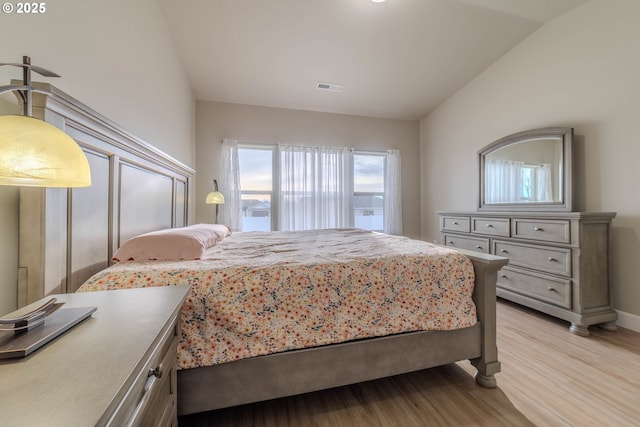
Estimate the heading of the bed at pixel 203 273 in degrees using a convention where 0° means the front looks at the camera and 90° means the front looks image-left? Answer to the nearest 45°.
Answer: approximately 270°

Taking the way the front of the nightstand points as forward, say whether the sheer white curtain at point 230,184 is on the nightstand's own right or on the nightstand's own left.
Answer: on the nightstand's own left

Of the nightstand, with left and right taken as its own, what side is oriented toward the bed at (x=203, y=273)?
left

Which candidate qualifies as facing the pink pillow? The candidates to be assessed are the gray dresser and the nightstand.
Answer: the gray dresser

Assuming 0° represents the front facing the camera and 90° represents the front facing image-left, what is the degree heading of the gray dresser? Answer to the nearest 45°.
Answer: approximately 45°

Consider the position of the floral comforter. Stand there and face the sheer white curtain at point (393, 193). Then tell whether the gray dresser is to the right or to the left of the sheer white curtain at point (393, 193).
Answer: right

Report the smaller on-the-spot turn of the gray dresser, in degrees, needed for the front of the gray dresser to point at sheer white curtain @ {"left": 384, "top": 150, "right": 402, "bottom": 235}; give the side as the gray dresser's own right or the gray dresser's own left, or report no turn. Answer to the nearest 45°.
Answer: approximately 90° to the gray dresser's own right

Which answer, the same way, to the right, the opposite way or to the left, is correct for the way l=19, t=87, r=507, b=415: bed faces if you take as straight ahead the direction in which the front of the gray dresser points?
the opposite way

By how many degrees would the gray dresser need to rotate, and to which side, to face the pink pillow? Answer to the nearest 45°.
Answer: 0° — it already faces it

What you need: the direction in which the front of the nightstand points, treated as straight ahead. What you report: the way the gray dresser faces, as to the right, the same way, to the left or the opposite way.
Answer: the opposite way

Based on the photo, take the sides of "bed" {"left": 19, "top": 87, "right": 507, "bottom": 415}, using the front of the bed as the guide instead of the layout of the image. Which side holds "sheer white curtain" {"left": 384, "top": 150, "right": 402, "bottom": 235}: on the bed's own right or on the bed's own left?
on the bed's own left

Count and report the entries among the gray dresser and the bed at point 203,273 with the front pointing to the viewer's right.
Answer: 1

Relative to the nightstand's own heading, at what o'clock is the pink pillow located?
The pink pillow is roughly at 8 o'clock from the nightstand.

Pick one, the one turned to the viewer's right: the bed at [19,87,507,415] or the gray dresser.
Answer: the bed

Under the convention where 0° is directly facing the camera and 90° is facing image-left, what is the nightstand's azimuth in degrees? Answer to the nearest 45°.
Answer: approximately 315°

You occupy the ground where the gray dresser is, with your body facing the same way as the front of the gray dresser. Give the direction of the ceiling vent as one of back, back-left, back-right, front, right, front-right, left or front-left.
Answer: front-right
